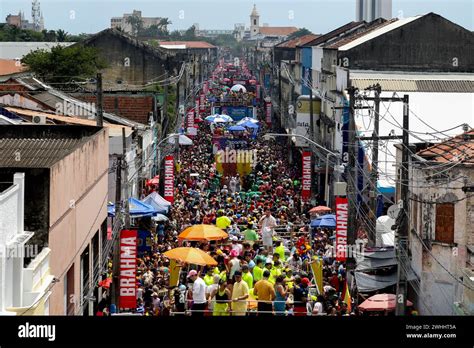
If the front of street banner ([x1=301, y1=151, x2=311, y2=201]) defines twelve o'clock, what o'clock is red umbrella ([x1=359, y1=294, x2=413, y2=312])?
The red umbrella is roughly at 12 o'clock from the street banner.

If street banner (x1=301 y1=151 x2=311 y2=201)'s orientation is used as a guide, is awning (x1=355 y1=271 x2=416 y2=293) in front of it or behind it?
in front

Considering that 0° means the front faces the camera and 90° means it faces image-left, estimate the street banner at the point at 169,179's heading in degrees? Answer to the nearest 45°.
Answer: approximately 0°

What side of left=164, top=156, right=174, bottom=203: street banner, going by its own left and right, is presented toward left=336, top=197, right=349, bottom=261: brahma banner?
front

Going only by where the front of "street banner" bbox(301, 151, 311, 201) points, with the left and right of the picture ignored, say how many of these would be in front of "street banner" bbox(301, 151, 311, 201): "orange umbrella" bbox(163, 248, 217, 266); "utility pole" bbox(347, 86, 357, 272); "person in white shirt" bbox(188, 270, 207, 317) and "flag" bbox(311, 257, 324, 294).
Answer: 4

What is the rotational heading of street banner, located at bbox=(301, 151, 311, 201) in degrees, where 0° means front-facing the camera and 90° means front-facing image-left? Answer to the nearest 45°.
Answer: approximately 0°

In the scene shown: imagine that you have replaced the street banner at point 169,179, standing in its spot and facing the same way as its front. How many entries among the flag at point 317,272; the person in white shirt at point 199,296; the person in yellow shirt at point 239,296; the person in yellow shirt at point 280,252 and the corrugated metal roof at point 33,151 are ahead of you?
5

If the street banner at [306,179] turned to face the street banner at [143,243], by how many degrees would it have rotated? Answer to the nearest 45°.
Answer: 0° — it already faces it

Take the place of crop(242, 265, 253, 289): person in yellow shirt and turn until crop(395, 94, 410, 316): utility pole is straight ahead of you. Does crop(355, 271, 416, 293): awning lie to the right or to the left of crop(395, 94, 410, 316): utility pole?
left

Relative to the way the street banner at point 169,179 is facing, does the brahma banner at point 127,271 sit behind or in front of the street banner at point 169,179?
in front

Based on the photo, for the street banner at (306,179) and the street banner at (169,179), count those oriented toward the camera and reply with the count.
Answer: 2

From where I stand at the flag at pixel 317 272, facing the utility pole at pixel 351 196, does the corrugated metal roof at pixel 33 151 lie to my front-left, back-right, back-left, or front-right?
back-left

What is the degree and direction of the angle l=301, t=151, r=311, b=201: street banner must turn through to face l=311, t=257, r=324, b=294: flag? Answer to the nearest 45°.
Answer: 0° — it already faces it

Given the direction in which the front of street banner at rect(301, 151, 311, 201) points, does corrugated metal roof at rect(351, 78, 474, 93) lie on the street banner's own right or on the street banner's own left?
on the street banner's own left

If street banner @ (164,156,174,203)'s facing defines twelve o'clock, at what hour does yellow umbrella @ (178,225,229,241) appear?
The yellow umbrella is roughly at 12 o'clock from the street banner.
